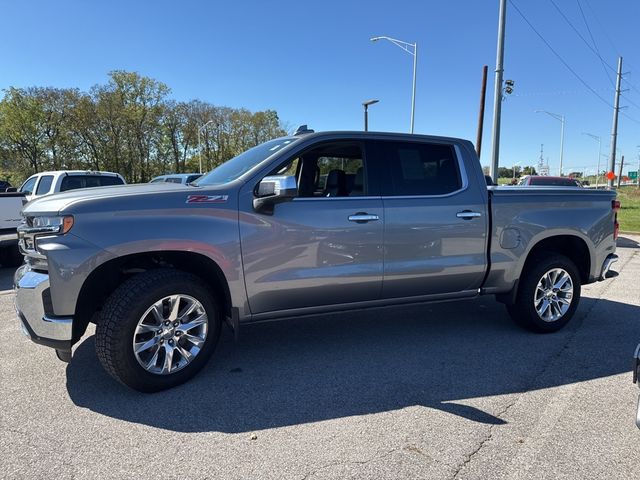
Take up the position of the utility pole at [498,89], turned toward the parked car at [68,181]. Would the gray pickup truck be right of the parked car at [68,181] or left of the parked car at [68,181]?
left

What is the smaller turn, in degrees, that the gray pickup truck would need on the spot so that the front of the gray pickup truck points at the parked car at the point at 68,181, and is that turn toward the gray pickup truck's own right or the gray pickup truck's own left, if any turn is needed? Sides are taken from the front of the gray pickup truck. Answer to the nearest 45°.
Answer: approximately 90° to the gray pickup truck's own right

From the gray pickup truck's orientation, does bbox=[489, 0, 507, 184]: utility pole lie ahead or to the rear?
to the rear

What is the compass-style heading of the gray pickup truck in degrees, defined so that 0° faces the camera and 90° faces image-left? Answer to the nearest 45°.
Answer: approximately 45°

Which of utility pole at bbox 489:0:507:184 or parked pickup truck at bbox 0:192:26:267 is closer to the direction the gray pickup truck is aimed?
the parked pickup truck
